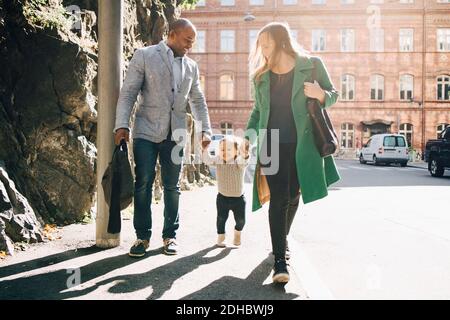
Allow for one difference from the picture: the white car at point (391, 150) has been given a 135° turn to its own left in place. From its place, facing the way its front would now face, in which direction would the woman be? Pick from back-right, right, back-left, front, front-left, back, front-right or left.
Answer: front

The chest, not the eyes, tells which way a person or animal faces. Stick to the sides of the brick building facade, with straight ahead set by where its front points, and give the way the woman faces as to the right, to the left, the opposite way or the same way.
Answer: the same way

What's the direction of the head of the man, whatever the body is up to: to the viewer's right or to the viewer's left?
to the viewer's right

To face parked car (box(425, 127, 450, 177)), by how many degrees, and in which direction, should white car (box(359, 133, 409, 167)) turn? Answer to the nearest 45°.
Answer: approximately 135° to its left

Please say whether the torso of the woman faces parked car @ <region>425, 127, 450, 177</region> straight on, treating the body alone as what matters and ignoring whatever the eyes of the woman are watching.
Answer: no

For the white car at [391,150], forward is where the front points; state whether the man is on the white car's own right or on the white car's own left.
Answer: on the white car's own left

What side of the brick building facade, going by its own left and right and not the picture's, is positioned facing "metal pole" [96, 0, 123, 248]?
front

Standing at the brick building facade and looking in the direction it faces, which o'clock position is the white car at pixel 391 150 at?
The white car is roughly at 12 o'clock from the brick building facade.

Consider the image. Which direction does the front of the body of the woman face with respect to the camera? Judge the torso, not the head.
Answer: toward the camera

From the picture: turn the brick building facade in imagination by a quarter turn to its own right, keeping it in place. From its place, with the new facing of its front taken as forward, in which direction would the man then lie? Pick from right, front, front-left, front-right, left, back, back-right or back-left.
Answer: left

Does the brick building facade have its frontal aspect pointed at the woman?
yes

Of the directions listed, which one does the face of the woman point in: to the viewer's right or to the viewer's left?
to the viewer's left

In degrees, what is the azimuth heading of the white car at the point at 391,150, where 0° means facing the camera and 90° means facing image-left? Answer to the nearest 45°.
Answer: approximately 135°
